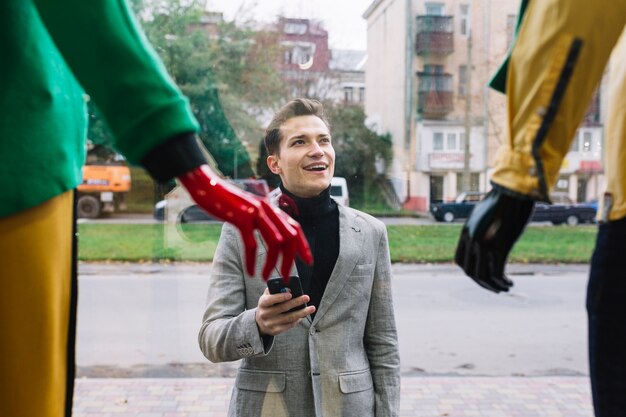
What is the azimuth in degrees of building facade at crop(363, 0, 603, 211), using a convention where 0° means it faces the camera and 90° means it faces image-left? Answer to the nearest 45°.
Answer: approximately 0°

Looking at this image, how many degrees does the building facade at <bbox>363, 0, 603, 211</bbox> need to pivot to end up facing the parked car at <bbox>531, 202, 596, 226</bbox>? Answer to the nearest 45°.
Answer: approximately 90° to its left

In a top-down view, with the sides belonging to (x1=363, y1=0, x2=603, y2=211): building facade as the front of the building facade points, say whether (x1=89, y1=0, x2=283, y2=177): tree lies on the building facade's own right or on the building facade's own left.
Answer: on the building facade's own right

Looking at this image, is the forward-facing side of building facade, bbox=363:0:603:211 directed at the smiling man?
yes
